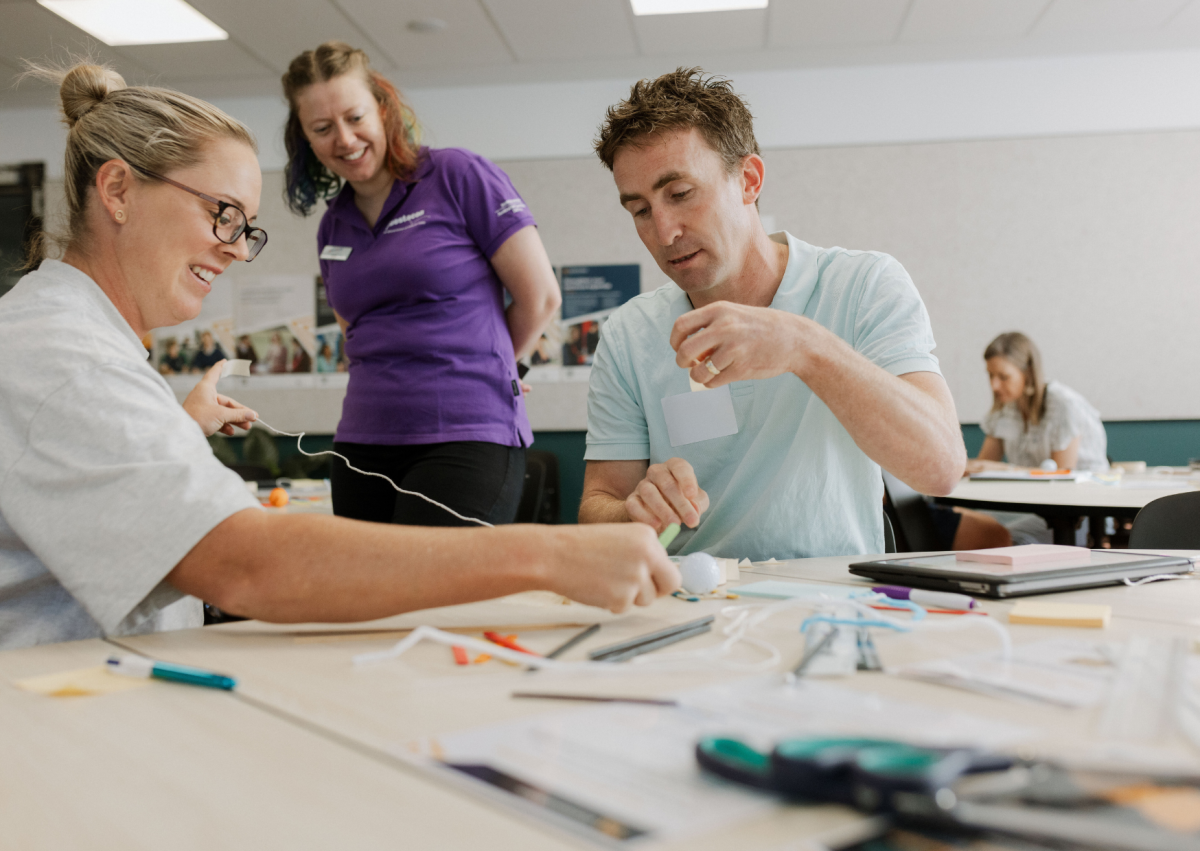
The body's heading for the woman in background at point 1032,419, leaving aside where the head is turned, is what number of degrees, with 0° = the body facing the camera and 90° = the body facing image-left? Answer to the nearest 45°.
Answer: approximately 45°

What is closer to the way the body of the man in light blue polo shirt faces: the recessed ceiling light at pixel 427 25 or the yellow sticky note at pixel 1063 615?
the yellow sticky note

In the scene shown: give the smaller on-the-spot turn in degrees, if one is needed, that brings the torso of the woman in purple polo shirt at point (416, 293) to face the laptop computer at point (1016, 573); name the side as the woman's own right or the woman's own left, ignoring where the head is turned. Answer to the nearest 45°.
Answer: approximately 90° to the woman's own left

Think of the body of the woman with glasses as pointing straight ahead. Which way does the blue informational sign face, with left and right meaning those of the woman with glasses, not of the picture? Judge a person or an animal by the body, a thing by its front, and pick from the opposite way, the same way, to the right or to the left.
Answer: to the right

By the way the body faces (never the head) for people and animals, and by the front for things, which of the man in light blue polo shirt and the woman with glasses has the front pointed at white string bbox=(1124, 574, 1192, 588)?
the woman with glasses

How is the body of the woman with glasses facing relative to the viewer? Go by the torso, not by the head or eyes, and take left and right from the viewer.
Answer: facing to the right of the viewer

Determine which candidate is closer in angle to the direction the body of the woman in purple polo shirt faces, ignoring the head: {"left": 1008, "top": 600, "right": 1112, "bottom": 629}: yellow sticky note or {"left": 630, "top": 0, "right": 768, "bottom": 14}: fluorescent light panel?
the yellow sticky note

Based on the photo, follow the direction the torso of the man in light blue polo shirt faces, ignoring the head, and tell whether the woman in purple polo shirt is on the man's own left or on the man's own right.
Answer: on the man's own right

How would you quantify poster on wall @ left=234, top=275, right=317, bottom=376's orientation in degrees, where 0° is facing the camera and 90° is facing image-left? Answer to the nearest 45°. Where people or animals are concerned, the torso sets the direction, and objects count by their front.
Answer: approximately 0°

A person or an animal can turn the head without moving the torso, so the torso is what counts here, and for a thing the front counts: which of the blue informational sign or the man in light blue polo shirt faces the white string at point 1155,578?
the blue informational sign

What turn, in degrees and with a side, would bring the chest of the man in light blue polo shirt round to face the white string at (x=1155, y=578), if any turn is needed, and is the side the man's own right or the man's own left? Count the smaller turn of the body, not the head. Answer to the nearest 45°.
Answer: approximately 90° to the man's own left
